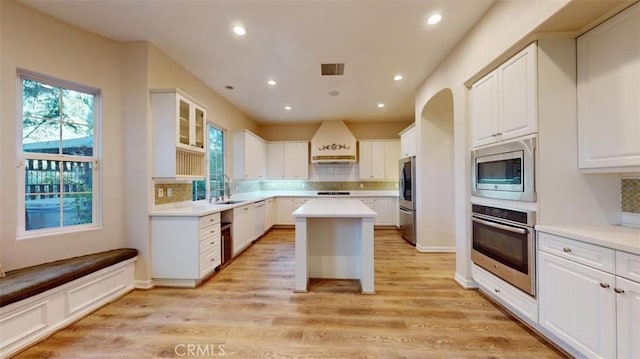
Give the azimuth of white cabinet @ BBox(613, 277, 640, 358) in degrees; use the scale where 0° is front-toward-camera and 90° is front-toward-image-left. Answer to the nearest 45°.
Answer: approximately 45°

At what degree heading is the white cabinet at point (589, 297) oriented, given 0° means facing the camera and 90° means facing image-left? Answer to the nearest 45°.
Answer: approximately 45°

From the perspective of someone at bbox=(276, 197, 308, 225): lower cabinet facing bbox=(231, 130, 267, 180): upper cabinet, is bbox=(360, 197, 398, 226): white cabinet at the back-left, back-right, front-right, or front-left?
back-left

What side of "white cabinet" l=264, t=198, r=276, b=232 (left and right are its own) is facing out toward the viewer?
right

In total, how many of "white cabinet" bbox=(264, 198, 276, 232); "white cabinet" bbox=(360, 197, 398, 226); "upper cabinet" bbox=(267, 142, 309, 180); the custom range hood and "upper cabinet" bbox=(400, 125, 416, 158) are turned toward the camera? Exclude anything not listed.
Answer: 3

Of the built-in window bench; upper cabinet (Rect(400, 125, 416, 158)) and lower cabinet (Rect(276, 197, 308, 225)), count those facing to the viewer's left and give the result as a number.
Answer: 1

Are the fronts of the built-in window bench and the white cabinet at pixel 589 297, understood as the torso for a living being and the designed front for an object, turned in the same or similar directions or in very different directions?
very different directions

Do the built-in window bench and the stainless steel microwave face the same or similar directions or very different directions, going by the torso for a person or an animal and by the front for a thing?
very different directions

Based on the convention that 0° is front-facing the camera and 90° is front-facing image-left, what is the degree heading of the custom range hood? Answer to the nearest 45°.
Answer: approximately 0°

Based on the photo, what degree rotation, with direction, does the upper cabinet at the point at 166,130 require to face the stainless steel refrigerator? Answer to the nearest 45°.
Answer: approximately 45° to its left

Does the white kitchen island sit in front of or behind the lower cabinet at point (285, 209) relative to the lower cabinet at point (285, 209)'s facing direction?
in front

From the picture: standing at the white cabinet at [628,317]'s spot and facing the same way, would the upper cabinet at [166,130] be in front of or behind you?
in front

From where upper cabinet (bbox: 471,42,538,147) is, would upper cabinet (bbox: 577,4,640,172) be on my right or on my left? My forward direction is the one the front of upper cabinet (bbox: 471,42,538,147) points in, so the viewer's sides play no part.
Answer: on my left

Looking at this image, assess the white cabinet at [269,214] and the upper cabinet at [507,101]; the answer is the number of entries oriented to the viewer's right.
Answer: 1

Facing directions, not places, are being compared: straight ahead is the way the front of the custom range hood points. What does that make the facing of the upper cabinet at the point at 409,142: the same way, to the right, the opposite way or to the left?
to the right

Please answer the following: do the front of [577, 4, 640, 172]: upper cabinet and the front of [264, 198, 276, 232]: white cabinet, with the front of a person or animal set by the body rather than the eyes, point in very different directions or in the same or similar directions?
very different directions

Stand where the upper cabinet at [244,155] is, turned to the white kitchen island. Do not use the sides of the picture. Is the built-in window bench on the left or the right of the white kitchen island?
right
